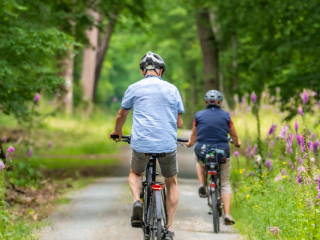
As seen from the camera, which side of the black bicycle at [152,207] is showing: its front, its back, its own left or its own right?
back

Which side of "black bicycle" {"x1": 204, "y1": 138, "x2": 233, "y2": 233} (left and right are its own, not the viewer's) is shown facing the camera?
back

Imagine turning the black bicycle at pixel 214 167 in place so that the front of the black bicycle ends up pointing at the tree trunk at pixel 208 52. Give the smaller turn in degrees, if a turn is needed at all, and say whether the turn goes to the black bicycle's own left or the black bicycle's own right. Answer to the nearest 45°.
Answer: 0° — it already faces it

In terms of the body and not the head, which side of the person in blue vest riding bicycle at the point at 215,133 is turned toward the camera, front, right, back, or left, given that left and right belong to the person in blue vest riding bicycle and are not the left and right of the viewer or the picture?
back

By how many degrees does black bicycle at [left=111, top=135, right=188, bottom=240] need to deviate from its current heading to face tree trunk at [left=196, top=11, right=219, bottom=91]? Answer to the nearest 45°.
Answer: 0° — it already faces it

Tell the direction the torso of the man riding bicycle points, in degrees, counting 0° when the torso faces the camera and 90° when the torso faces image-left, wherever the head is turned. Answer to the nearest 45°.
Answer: approximately 180°

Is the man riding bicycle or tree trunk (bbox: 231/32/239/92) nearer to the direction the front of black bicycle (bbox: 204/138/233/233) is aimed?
the tree trunk

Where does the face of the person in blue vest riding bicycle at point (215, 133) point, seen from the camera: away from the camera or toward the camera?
away from the camera
